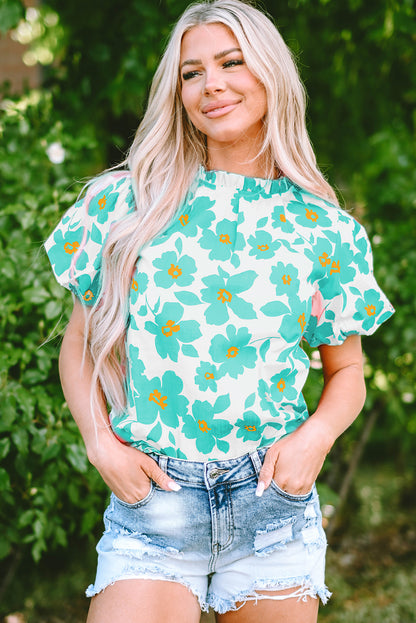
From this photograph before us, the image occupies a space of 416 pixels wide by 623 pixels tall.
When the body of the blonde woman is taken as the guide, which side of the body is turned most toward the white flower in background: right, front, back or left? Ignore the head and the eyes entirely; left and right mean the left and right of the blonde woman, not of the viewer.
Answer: back

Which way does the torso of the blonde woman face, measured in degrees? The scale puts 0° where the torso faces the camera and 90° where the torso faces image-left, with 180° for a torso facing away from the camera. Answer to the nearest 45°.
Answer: approximately 0°

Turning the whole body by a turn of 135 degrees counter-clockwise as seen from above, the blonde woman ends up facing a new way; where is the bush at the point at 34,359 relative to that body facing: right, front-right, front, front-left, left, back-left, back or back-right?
left
